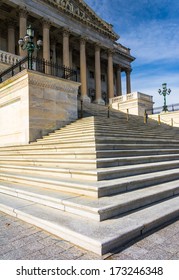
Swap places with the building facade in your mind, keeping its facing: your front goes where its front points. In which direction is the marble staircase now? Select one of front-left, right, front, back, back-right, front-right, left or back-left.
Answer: front-right

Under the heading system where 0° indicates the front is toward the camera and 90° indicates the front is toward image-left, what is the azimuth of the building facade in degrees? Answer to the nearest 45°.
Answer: approximately 315°
